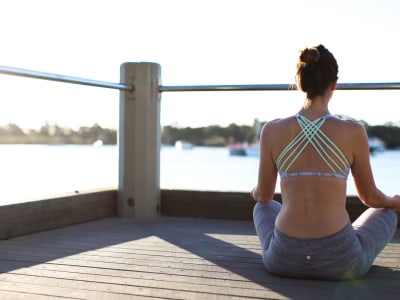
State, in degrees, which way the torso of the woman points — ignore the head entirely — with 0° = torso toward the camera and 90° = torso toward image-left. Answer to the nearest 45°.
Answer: approximately 180°

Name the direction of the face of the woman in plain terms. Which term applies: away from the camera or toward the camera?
away from the camera
